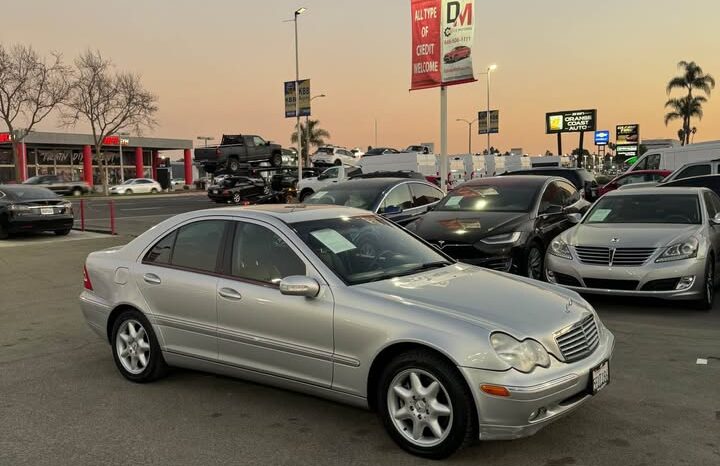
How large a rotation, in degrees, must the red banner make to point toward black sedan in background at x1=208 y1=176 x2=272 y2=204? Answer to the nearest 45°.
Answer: approximately 135° to its right

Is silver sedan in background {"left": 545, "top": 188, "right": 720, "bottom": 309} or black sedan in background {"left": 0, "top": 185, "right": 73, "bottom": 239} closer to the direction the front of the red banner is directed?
the silver sedan in background

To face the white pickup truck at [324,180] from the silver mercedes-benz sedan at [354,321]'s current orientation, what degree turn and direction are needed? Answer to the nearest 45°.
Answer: approximately 135° to its left

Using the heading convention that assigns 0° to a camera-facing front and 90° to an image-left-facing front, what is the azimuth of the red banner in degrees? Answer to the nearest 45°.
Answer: approximately 0°

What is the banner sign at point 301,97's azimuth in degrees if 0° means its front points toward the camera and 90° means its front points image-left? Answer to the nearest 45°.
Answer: approximately 0°

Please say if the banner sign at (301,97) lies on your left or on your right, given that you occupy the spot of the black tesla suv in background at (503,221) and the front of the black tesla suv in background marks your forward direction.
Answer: on your right

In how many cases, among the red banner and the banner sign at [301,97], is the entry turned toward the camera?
2
